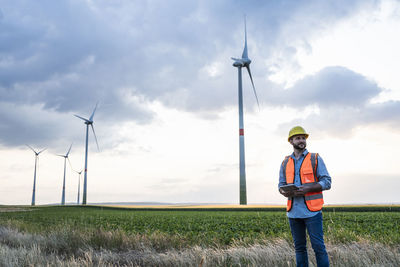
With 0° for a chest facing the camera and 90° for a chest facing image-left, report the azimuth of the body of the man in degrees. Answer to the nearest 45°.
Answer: approximately 45°
